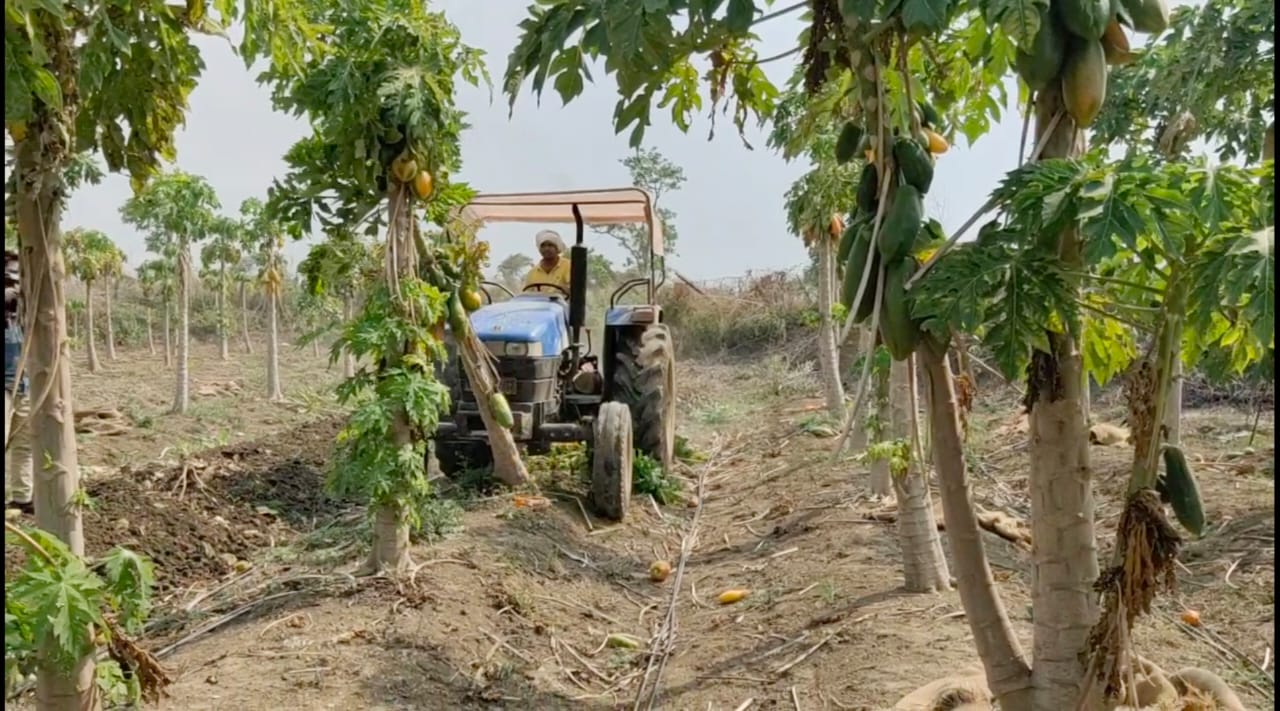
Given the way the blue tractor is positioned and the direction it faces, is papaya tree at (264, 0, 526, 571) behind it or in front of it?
in front

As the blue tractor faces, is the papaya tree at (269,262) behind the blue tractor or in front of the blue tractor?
behind

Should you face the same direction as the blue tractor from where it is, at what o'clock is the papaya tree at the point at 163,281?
The papaya tree is roughly at 5 o'clock from the blue tractor.

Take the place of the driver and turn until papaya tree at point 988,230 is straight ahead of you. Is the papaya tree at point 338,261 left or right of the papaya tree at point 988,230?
right

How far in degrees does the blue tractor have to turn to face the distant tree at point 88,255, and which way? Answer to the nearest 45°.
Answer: approximately 135° to its right

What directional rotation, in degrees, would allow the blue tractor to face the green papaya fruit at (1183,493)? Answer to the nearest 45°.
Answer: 0° — it already faces it

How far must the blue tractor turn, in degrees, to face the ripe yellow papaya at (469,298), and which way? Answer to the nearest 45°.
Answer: approximately 45° to its right

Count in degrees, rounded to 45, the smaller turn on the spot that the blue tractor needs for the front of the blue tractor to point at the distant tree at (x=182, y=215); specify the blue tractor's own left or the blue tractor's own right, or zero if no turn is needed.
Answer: approximately 135° to the blue tractor's own right

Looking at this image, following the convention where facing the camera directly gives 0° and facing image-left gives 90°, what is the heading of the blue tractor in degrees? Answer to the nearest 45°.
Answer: approximately 0°

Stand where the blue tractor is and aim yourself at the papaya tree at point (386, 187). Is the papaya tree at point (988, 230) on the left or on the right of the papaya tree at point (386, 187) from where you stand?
left

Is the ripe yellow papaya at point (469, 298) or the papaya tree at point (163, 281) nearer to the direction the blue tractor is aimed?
the ripe yellow papaya

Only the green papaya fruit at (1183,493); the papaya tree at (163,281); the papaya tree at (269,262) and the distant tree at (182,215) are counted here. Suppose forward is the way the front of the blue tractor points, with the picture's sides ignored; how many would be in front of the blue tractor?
1

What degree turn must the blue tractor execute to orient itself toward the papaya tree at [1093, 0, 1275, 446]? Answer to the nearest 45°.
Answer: approximately 45° to its left
